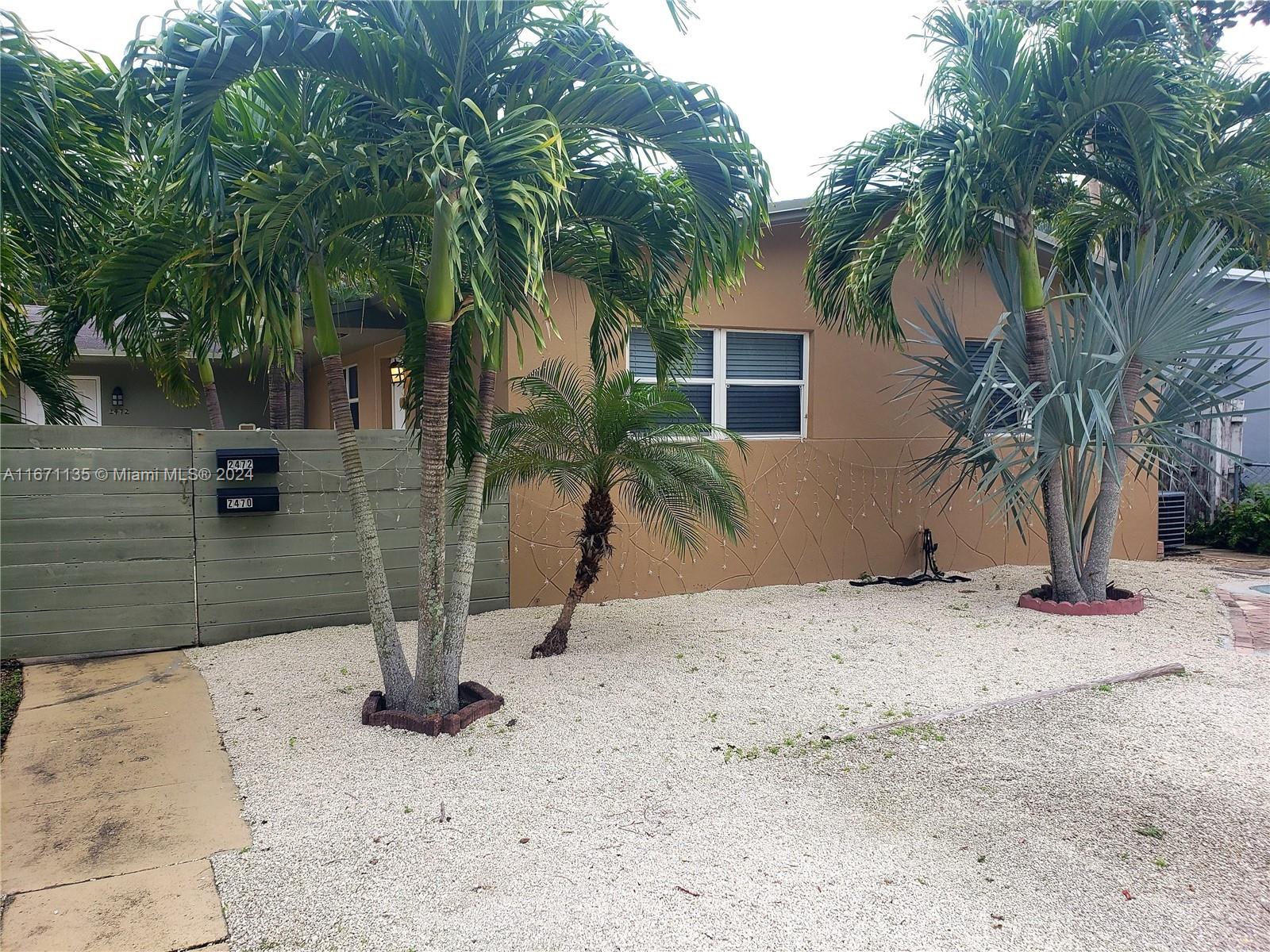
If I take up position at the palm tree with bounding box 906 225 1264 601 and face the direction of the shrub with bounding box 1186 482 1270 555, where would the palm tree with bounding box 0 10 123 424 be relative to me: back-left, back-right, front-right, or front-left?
back-left

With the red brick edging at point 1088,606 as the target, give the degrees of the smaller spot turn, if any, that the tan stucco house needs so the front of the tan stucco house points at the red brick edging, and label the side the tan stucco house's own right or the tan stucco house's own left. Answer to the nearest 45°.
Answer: approximately 45° to the tan stucco house's own left

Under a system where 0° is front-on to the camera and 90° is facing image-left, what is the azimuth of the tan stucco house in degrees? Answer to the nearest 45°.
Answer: approximately 0°

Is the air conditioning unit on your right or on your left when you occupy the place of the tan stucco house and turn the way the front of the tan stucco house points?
on your left

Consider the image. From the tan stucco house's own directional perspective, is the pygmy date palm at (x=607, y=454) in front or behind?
in front

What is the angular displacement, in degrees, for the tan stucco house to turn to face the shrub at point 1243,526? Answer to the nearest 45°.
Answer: approximately 135° to its left

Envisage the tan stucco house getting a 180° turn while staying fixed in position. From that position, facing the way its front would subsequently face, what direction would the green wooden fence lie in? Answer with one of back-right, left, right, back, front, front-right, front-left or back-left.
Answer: back-left

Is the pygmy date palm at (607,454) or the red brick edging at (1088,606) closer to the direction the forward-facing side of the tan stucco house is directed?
the pygmy date palm

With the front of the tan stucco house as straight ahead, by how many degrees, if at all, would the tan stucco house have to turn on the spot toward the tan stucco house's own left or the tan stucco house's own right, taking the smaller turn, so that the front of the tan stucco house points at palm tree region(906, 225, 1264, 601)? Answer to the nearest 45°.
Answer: approximately 45° to the tan stucco house's own left

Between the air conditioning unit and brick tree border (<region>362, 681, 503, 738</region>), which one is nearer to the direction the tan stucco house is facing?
the brick tree border

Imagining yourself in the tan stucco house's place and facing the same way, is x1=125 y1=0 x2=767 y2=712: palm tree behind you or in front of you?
in front

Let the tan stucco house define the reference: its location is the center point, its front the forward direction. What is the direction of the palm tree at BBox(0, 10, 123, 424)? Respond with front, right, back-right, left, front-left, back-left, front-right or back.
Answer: front-right

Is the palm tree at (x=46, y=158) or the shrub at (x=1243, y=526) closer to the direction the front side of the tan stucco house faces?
the palm tree
